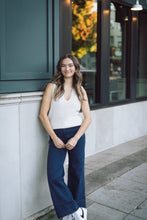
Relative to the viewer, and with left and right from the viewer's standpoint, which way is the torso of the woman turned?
facing the viewer

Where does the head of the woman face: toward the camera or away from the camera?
toward the camera
